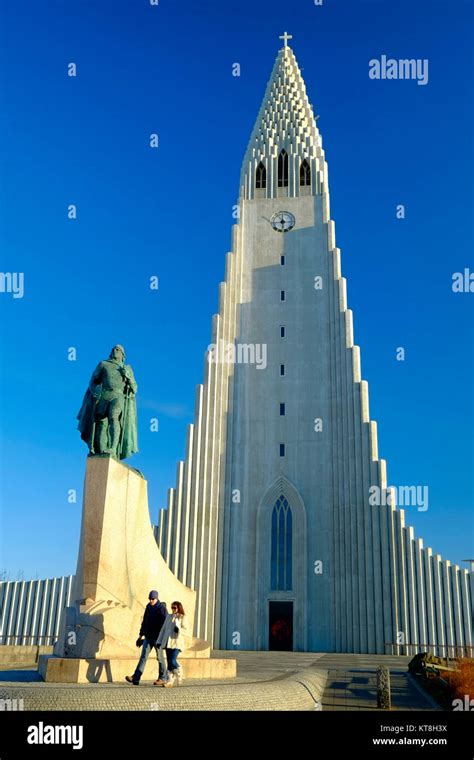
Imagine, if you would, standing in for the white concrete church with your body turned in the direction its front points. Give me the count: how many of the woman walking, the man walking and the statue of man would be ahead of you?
3

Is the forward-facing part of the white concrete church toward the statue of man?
yes

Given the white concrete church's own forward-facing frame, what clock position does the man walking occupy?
The man walking is roughly at 12 o'clock from the white concrete church.

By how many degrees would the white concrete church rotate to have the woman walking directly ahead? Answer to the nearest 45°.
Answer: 0° — it already faces them

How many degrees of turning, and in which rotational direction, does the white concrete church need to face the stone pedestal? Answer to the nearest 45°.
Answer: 0° — it already faces it

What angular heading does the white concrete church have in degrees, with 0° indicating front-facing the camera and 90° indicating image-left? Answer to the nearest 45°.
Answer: approximately 0°

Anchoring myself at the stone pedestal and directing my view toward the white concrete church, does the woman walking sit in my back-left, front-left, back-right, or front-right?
back-right
